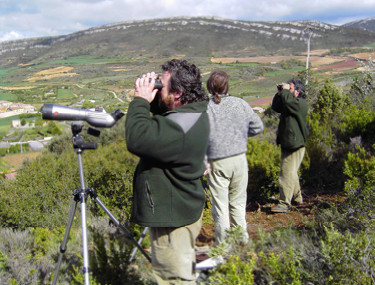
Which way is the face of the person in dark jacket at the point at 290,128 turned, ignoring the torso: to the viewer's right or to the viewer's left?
to the viewer's left

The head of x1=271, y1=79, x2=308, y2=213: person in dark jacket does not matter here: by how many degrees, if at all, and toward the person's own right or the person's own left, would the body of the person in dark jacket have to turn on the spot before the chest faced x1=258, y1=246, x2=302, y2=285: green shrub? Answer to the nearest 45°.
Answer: approximately 90° to the person's own left

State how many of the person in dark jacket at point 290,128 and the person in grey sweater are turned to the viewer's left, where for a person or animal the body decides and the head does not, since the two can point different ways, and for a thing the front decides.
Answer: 1

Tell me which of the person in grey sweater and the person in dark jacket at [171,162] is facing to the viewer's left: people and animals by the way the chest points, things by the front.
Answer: the person in dark jacket

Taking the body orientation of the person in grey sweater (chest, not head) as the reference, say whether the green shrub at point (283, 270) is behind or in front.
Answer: behind

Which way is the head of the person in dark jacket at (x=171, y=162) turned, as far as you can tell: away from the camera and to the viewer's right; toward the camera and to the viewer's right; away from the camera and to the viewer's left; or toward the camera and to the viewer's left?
away from the camera and to the viewer's left

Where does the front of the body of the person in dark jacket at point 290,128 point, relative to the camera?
to the viewer's left

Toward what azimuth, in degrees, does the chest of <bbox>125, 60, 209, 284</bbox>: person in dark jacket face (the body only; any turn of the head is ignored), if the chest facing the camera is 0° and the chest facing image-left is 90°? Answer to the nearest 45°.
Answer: approximately 90°

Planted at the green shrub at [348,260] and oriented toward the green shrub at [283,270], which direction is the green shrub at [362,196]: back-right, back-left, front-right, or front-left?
back-right

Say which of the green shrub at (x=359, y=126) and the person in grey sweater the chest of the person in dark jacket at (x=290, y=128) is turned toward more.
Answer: the person in grey sweater

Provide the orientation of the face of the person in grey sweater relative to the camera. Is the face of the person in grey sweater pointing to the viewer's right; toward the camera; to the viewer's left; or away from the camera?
away from the camera

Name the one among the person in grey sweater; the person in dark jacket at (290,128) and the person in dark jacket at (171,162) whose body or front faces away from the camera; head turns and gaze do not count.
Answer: the person in grey sweater

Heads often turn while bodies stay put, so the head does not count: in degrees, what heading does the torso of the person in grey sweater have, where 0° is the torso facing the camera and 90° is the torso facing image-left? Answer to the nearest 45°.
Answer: approximately 180°
